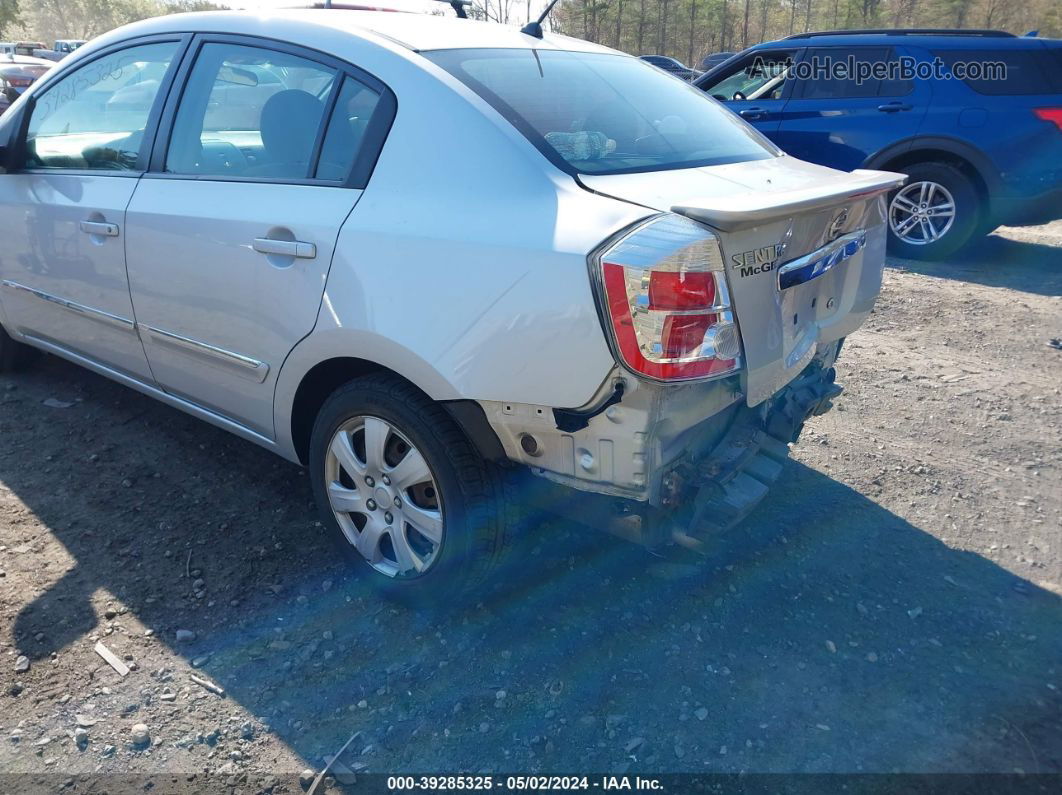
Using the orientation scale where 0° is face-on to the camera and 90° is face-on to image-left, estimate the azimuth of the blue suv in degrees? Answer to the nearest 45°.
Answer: approximately 90°
